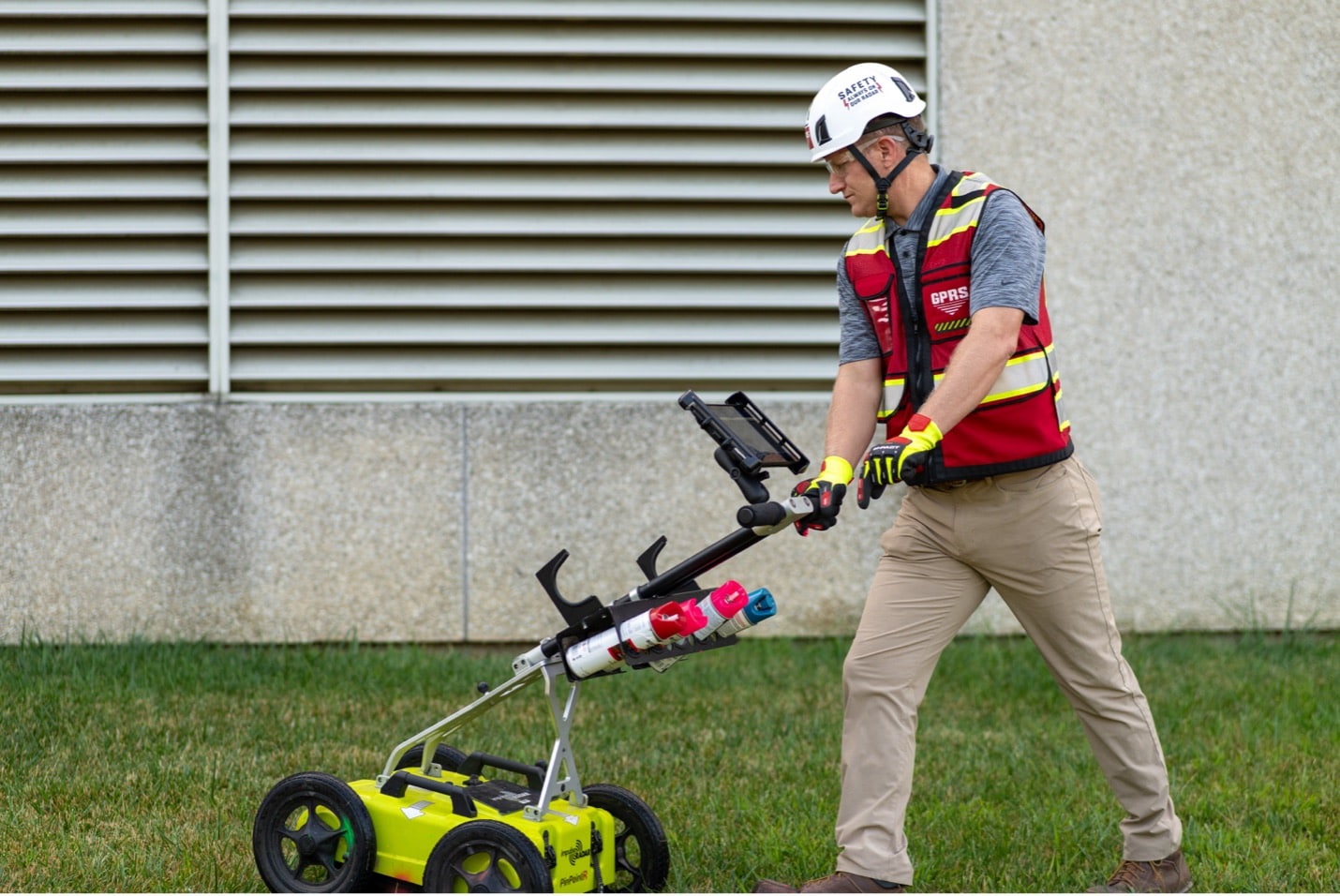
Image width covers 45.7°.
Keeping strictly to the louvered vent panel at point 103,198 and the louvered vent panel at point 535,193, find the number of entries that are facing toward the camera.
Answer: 2

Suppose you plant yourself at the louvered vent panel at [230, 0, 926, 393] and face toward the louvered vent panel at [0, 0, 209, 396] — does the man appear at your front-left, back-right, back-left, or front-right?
back-left

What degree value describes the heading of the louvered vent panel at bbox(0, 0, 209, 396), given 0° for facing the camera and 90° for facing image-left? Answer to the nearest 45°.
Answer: approximately 0°

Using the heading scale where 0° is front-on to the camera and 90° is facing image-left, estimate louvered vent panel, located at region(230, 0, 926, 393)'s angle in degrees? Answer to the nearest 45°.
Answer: approximately 0°

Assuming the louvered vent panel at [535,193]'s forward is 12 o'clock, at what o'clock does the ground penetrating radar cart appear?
The ground penetrating radar cart is roughly at 12 o'clock from the louvered vent panel.

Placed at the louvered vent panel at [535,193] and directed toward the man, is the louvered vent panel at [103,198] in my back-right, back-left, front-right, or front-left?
back-right

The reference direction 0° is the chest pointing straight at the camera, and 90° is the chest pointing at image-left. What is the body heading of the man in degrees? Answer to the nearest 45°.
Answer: approximately 45°

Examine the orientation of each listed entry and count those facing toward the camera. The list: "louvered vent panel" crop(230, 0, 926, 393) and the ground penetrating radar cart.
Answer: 1

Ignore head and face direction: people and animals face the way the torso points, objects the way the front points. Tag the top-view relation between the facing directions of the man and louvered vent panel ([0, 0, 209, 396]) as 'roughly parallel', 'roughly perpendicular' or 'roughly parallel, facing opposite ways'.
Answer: roughly perpendicular

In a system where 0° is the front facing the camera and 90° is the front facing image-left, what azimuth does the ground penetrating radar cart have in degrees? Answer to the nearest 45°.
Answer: approximately 135°

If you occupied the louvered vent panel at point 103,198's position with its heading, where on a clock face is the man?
The man is roughly at 11 o'clock from the louvered vent panel.

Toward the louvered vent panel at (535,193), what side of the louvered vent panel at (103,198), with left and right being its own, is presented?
left

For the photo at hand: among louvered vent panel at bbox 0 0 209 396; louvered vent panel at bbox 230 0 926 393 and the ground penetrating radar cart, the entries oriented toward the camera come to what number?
2
